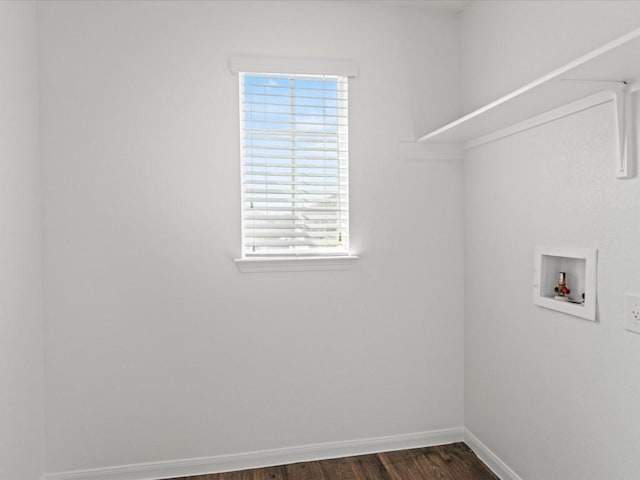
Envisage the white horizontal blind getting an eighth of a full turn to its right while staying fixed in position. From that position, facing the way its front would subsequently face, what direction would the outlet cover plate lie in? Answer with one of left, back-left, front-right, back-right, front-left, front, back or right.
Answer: left

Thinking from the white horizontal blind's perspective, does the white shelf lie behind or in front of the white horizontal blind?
in front

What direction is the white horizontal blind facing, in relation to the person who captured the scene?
facing the viewer
